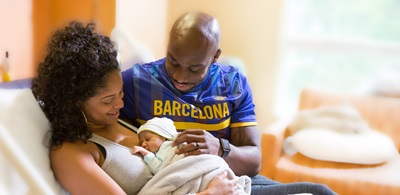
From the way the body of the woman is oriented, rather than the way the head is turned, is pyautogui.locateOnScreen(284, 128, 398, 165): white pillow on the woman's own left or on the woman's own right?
on the woman's own left

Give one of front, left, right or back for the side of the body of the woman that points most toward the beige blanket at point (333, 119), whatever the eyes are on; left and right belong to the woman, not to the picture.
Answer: left

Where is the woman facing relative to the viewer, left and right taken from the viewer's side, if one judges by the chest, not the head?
facing the viewer and to the right of the viewer

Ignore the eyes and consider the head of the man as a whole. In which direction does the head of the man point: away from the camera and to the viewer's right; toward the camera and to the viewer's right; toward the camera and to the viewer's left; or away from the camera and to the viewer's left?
toward the camera and to the viewer's left

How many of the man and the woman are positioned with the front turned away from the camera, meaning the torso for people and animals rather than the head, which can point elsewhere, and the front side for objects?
0

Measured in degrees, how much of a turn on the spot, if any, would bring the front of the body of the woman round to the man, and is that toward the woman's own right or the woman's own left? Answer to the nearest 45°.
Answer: approximately 90° to the woman's own left

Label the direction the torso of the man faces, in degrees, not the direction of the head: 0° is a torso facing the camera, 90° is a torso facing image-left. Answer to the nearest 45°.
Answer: approximately 0°
